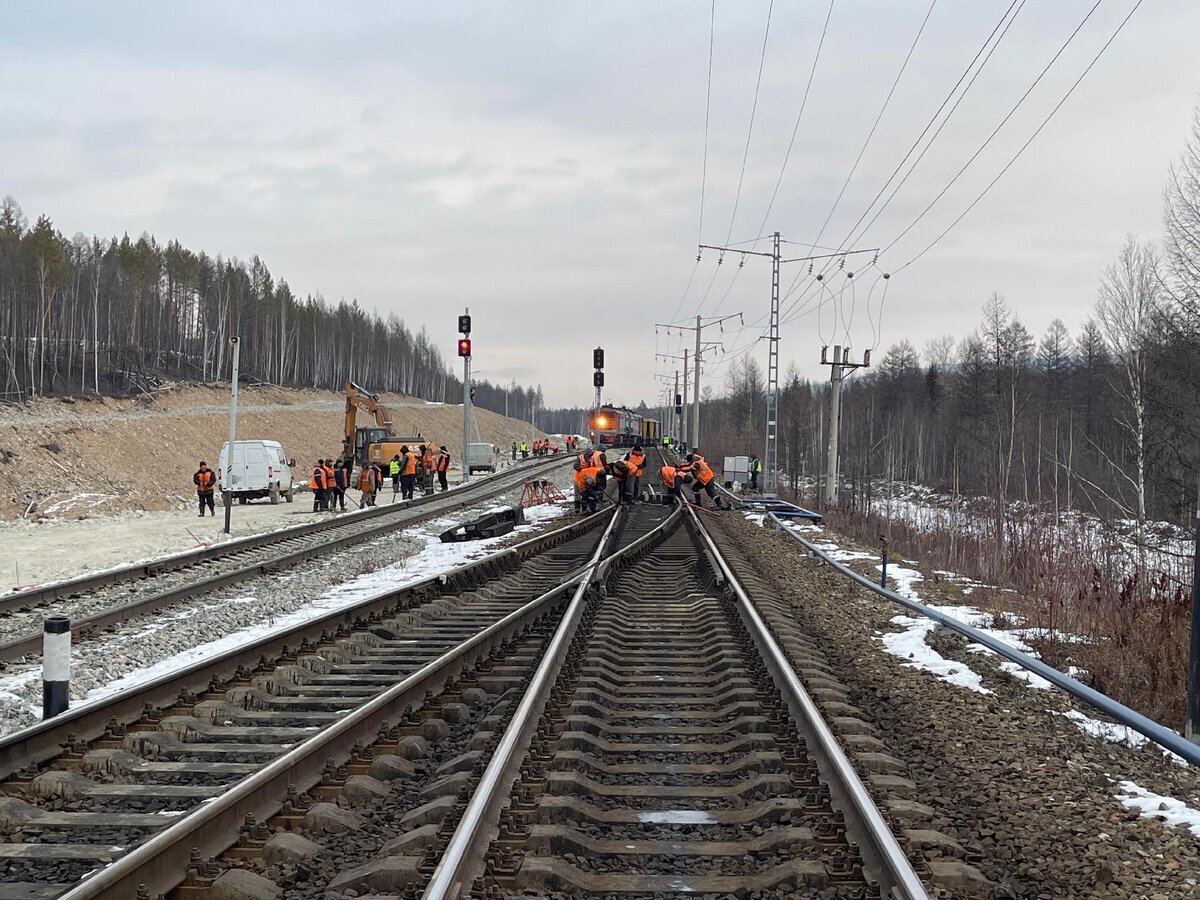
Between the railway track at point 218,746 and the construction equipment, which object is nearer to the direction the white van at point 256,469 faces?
the construction equipment

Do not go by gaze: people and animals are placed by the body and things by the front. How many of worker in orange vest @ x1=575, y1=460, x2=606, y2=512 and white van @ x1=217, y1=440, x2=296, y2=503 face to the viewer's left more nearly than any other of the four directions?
0

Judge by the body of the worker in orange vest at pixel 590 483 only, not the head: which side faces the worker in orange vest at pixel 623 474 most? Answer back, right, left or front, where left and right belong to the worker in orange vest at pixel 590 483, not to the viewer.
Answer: right

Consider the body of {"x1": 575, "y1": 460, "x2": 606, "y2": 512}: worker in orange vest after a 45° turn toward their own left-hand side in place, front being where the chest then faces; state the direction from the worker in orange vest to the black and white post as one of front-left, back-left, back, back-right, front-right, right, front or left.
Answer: back-right

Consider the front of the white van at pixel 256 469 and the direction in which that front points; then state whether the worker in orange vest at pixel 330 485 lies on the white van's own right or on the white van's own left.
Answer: on the white van's own right

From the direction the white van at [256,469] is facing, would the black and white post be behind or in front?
behind

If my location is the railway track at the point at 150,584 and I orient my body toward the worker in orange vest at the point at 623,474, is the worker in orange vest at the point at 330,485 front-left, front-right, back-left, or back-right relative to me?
front-left

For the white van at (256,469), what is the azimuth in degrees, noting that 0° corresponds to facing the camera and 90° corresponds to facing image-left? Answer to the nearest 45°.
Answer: approximately 225°

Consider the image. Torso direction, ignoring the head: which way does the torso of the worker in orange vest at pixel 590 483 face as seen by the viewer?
away from the camera
